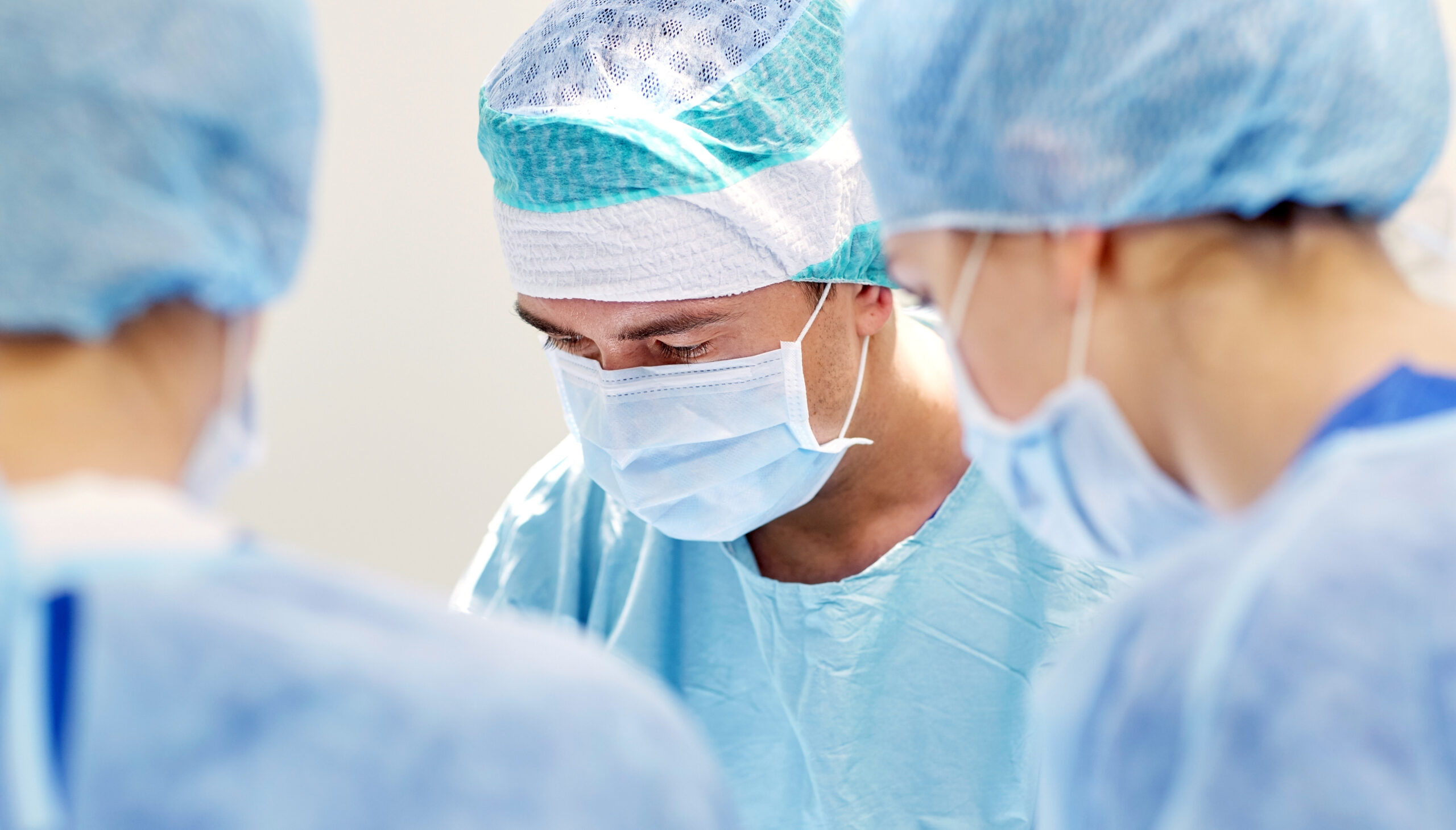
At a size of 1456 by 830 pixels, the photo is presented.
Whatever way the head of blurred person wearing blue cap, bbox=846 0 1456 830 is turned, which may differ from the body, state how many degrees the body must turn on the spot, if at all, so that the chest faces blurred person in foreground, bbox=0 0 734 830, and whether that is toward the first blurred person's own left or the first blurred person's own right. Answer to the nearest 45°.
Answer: approximately 90° to the first blurred person's own left

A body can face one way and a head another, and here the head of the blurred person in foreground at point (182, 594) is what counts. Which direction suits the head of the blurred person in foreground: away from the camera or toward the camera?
away from the camera

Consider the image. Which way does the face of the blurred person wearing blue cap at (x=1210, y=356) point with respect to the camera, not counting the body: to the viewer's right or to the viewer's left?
to the viewer's left

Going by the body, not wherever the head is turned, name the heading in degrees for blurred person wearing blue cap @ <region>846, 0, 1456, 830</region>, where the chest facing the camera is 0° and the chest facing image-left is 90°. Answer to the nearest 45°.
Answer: approximately 135°

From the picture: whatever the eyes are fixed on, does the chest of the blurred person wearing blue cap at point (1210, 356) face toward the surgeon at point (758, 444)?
yes

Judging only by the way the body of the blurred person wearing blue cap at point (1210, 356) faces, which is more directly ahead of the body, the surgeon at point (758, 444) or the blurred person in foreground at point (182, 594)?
the surgeon
